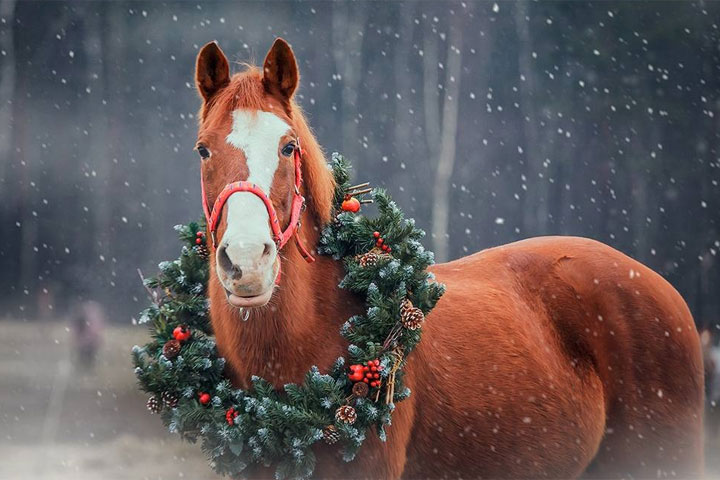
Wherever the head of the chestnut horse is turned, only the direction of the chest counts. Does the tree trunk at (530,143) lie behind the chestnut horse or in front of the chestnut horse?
behind

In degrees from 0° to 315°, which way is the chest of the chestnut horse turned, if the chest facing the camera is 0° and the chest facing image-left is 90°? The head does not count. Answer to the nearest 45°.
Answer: approximately 45°

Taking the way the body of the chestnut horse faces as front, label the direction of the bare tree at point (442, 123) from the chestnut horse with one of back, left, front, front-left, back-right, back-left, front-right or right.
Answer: back-right
